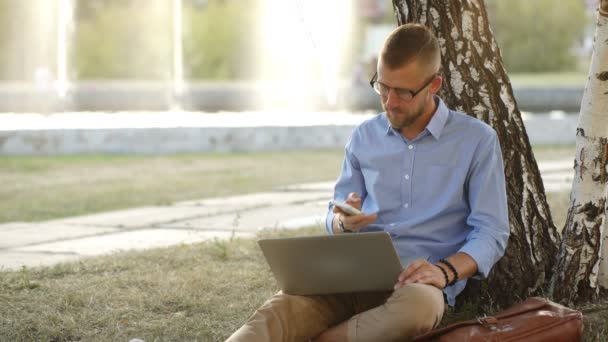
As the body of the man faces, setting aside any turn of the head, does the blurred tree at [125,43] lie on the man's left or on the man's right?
on the man's right

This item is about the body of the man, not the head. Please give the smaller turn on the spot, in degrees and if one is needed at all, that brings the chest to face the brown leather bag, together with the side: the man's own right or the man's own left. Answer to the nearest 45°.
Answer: approximately 90° to the man's own left

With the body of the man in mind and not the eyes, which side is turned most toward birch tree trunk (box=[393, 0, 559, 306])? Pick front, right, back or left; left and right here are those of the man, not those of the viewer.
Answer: back

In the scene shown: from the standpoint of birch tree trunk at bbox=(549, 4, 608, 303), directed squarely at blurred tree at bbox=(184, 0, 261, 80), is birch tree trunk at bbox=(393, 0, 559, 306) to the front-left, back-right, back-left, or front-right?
front-left

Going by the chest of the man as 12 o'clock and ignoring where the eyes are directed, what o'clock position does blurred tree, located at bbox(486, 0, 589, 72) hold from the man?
The blurred tree is roughly at 5 o'clock from the man.

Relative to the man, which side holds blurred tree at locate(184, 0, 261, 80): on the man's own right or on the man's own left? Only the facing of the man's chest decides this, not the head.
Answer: on the man's own right
